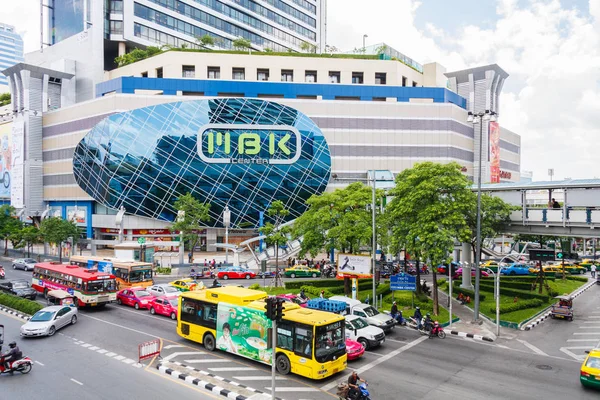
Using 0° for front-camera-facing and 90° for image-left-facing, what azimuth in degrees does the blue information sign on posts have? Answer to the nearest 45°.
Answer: approximately 0°

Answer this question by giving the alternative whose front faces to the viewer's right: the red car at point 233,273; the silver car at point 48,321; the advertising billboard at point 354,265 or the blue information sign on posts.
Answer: the red car

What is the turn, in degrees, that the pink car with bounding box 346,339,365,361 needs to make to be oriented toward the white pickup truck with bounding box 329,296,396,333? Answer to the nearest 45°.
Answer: approximately 135° to its left

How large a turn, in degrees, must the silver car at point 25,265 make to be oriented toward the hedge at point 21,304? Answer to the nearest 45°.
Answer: approximately 45° to its right

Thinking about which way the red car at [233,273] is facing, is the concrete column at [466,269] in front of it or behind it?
in front

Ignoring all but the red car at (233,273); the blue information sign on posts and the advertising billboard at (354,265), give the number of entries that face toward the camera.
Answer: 2

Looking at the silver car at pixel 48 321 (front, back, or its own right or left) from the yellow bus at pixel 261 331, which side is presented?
left

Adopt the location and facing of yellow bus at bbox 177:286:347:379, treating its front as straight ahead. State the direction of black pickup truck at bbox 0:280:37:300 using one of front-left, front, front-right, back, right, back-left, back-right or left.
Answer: back

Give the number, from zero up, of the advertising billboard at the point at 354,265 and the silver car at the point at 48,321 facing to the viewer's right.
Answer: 0

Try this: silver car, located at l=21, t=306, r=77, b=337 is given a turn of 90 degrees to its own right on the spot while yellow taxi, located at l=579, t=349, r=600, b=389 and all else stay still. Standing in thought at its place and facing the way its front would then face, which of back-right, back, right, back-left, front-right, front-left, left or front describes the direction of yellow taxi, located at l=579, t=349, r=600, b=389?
back
